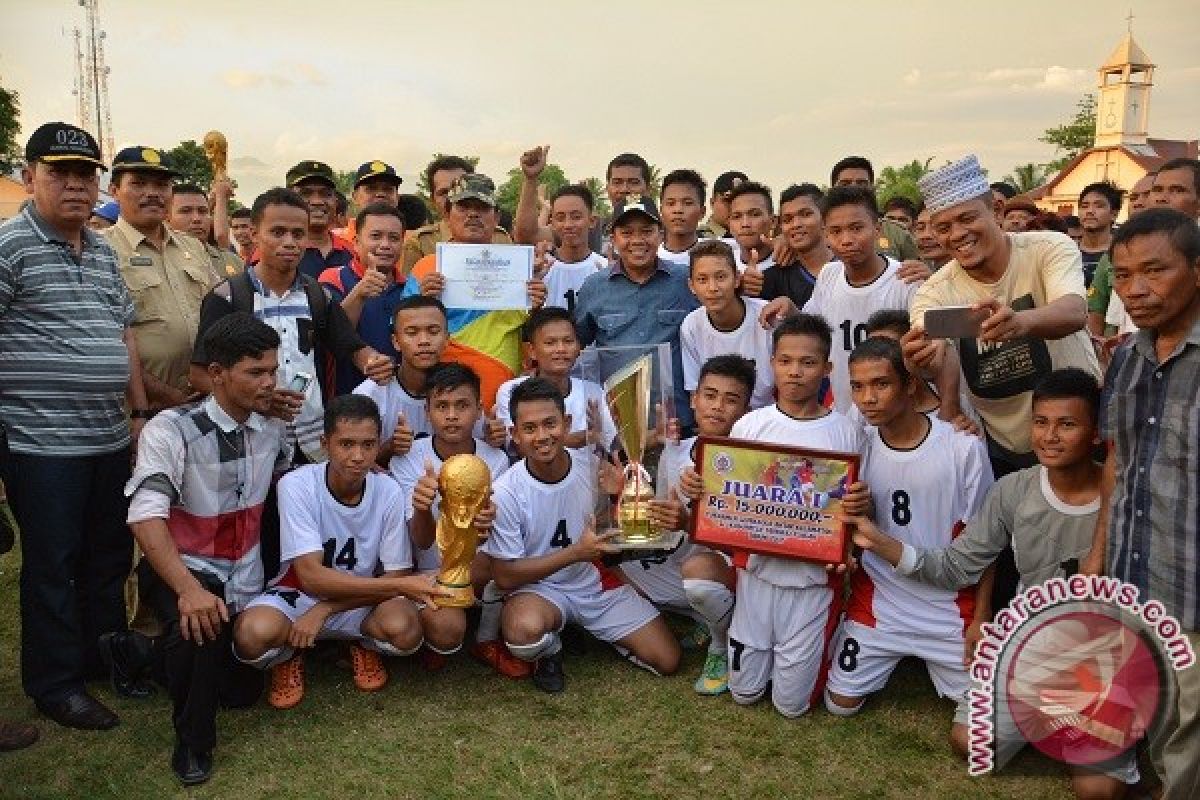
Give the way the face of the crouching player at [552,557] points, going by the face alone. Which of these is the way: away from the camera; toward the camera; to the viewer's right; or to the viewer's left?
toward the camera

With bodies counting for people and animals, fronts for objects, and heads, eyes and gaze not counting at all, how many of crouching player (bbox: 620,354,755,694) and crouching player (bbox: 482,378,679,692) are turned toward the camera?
2

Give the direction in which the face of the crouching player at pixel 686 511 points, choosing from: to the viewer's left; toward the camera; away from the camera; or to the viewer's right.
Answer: toward the camera

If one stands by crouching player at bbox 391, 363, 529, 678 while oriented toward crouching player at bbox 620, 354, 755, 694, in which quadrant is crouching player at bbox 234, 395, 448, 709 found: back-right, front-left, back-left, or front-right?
back-right

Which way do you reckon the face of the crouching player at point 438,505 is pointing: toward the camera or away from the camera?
toward the camera

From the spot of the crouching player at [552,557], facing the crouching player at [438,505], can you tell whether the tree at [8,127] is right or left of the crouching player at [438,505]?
right

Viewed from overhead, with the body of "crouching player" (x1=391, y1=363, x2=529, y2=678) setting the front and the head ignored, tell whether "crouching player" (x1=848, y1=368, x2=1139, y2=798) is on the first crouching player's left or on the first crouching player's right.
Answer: on the first crouching player's left

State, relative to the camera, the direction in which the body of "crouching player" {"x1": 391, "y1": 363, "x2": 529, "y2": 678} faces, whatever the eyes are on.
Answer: toward the camera

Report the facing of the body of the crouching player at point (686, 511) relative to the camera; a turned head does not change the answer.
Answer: toward the camera

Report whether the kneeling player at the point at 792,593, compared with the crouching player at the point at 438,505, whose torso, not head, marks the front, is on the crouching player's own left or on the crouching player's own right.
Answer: on the crouching player's own left

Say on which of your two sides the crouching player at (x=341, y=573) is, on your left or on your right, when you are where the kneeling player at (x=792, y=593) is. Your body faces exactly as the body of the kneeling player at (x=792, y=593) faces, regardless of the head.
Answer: on your right

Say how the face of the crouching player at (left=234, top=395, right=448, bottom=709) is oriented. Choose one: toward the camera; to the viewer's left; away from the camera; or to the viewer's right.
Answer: toward the camera

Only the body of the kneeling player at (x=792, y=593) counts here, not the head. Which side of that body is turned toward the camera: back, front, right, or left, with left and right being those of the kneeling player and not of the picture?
front

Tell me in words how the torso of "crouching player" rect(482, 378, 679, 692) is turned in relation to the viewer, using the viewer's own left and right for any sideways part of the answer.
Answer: facing the viewer

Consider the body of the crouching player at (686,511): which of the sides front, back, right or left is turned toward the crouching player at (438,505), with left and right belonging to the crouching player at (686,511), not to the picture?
right
